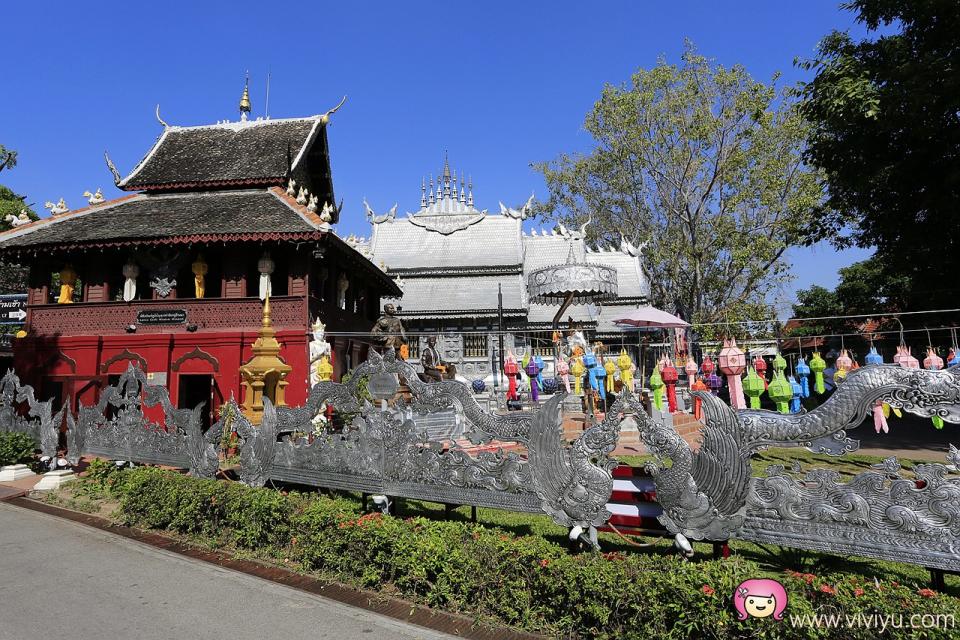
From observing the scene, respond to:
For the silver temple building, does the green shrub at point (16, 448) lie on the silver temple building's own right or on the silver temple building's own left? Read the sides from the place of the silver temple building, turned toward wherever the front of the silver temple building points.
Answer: on the silver temple building's own right

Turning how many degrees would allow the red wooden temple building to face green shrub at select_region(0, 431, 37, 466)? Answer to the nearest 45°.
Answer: approximately 45° to its right

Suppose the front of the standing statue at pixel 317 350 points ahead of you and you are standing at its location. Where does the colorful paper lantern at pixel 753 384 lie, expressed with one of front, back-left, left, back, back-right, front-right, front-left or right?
front-left

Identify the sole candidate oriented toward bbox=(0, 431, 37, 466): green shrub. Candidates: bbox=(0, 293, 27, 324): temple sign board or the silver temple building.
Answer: the temple sign board

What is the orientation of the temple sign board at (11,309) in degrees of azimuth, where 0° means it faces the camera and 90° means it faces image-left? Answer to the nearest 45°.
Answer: approximately 0°

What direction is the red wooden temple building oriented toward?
toward the camera
